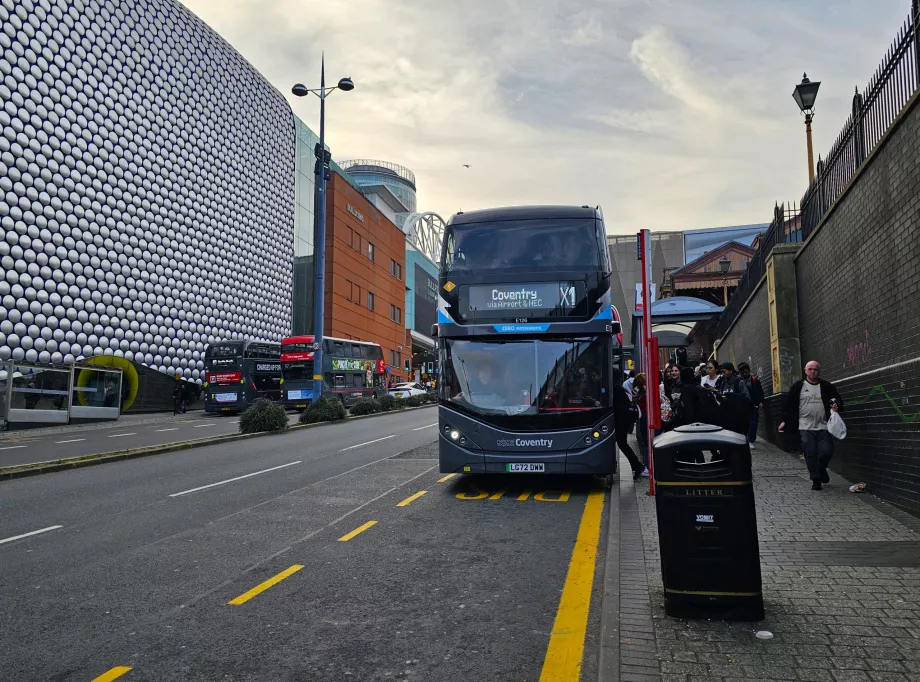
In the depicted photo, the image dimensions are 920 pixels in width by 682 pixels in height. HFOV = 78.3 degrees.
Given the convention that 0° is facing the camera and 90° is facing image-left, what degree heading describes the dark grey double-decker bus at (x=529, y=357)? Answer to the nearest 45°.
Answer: approximately 0°

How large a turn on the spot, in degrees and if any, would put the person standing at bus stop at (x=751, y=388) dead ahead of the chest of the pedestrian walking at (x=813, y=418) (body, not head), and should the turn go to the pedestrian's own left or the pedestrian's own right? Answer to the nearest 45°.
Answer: approximately 180°

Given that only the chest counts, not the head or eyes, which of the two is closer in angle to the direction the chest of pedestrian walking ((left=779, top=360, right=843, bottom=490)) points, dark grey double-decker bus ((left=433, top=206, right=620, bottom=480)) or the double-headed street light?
the dark grey double-decker bus

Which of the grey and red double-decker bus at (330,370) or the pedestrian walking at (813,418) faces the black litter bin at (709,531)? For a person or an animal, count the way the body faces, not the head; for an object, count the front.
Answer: the pedestrian walking
